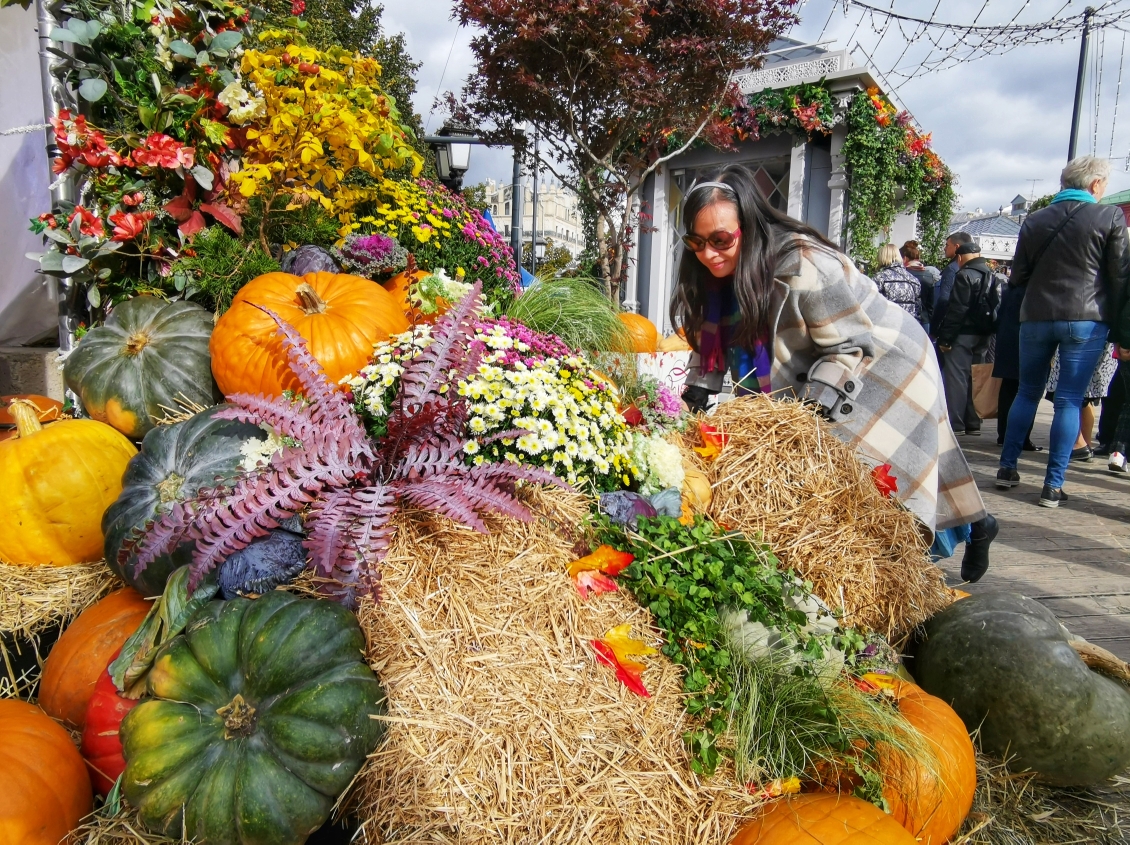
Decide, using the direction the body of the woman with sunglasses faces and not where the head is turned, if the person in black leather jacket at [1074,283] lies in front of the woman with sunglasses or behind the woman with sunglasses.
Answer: behind

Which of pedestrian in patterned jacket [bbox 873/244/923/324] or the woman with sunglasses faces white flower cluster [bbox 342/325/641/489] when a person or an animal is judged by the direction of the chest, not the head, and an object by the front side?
the woman with sunglasses

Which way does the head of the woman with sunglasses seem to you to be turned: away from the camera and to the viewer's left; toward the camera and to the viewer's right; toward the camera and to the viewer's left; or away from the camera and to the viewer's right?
toward the camera and to the viewer's left

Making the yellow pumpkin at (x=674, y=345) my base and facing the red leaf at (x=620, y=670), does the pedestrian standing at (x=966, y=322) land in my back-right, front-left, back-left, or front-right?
back-left

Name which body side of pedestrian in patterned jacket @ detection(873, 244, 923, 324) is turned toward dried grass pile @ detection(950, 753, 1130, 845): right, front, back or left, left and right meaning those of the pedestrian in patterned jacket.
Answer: back

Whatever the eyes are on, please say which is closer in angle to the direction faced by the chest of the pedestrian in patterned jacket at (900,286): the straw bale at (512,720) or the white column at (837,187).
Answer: the white column

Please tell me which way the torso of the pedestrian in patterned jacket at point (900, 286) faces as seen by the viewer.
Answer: away from the camera

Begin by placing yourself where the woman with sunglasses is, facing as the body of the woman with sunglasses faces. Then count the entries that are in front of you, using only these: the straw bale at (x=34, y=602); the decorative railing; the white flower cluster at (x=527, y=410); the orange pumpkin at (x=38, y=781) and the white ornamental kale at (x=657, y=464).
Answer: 4

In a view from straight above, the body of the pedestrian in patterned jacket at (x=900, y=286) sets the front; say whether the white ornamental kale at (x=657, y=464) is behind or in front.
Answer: behind

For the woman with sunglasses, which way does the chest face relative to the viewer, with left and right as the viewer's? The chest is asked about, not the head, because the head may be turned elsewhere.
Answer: facing the viewer and to the left of the viewer

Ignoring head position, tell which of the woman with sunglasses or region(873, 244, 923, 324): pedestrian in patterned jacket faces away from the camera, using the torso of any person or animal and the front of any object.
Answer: the pedestrian in patterned jacket
